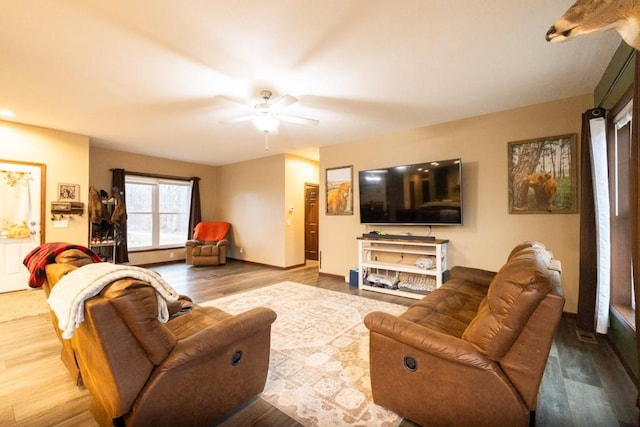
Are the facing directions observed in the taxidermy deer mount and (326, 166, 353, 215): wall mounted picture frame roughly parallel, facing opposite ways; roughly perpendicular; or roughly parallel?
roughly perpendicular

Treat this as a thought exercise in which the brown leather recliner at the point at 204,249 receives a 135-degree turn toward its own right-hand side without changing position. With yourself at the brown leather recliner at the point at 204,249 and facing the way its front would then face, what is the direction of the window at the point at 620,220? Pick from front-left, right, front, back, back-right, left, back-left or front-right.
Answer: back

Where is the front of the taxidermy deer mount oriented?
to the viewer's left

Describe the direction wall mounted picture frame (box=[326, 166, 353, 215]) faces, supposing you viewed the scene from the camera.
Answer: facing the viewer and to the left of the viewer

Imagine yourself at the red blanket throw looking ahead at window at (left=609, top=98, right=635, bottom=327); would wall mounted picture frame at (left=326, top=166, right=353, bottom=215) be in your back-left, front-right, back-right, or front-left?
front-left

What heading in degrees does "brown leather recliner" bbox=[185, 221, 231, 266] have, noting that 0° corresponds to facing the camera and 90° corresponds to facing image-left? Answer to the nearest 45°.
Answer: approximately 0°

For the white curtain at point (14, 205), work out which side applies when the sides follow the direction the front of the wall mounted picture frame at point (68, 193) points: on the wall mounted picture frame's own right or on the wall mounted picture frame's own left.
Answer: on the wall mounted picture frame's own right

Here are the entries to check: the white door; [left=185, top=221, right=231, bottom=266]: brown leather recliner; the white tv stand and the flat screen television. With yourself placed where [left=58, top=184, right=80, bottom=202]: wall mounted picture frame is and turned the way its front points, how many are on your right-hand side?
1

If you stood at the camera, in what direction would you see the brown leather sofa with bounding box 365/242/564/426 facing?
facing to the left of the viewer

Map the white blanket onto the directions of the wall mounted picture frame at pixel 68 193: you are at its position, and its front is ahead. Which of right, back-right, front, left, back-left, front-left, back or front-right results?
front

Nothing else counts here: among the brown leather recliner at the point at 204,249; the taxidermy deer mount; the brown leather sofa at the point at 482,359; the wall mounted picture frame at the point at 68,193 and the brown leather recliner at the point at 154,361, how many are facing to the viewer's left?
2

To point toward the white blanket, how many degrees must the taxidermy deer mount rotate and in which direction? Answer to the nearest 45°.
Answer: approximately 45° to its left

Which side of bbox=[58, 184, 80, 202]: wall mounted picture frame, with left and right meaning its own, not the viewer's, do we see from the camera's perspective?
front

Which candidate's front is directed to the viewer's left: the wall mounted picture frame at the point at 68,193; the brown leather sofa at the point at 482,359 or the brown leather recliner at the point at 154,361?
the brown leather sofa

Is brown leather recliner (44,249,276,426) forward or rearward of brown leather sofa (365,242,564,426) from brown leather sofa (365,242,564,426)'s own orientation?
forward

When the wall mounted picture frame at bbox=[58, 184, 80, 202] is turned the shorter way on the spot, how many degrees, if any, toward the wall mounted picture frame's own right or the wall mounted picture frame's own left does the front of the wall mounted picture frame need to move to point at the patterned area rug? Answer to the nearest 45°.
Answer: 0° — it already faces it
